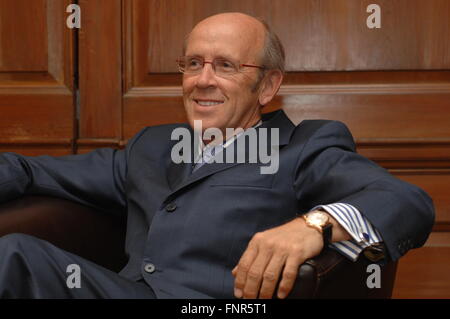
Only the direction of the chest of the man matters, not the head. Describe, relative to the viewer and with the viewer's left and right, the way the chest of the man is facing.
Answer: facing the viewer and to the left of the viewer
